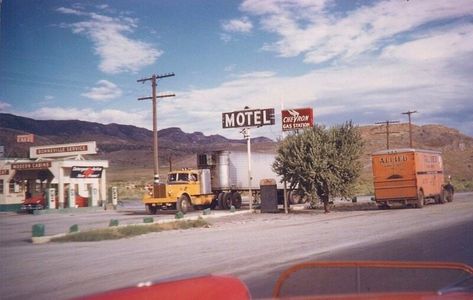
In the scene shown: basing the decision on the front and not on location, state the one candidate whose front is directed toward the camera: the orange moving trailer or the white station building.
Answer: the white station building

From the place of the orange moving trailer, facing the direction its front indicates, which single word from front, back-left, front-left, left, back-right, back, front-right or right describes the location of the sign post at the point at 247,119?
back-left

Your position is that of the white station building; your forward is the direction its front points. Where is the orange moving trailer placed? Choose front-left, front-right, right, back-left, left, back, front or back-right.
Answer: front-left

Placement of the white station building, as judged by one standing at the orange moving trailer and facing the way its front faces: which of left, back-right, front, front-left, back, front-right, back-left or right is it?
back-left

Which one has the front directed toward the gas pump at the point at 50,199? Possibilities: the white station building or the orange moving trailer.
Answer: the white station building

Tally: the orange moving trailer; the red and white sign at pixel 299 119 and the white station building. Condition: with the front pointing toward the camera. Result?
2

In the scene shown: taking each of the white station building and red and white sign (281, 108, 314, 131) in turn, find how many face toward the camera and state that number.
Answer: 2

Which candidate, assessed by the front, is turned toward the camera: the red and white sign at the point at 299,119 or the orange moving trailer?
the red and white sign

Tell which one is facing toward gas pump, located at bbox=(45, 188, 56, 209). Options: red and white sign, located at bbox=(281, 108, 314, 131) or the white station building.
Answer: the white station building

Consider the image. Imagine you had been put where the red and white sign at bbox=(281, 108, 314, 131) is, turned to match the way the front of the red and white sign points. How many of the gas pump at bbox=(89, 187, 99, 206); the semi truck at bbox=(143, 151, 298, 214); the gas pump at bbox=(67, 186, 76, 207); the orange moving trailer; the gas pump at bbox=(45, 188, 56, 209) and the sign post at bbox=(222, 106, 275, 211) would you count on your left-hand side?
1

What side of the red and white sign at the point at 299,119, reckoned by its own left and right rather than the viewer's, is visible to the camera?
front

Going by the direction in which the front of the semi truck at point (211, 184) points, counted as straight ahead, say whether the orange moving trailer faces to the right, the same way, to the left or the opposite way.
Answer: the opposite way

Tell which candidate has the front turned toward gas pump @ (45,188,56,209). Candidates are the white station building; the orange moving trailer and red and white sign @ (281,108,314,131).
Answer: the white station building

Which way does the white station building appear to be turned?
toward the camera
